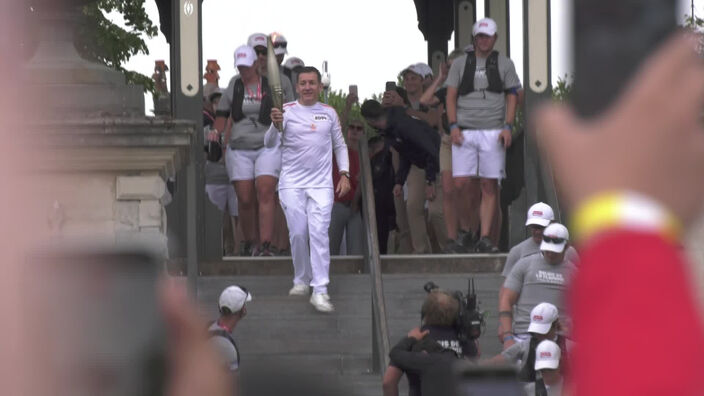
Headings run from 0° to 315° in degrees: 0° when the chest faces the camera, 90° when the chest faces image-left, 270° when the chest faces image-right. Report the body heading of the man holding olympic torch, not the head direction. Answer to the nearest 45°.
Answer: approximately 0°

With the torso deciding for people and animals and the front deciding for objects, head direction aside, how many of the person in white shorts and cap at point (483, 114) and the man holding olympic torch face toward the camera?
2

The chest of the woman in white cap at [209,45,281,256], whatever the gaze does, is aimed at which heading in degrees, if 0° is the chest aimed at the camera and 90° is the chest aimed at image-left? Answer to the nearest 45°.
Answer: approximately 0°
